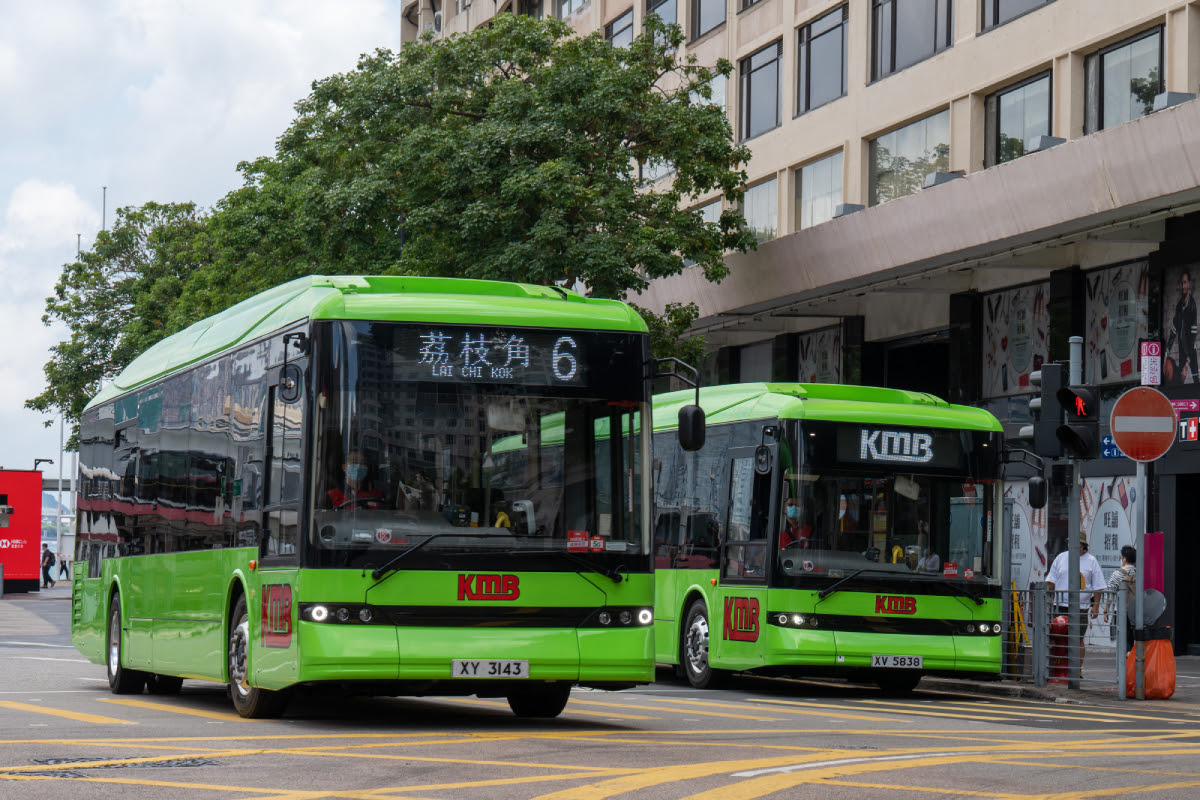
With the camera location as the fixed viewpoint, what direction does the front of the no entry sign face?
facing the viewer

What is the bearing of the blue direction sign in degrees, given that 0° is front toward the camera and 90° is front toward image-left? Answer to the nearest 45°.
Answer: approximately 0°

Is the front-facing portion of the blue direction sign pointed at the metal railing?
yes

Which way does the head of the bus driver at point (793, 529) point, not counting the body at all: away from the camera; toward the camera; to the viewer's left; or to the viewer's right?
toward the camera

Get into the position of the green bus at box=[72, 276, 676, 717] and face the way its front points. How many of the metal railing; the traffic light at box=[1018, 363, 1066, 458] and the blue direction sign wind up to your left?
3

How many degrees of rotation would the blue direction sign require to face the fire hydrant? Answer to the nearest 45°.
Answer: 0° — it already faces it

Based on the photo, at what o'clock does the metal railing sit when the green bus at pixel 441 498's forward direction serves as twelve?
The metal railing is roughly at 9 o'clock from the green bus.

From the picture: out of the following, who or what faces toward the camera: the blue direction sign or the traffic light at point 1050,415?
the blue direction sign

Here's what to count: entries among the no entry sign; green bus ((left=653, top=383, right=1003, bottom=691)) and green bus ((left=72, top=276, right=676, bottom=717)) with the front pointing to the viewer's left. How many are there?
0

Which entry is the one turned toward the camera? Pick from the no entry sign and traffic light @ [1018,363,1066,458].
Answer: the no entry sign

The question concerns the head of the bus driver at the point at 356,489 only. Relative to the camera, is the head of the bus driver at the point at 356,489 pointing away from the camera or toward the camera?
toward the camera
